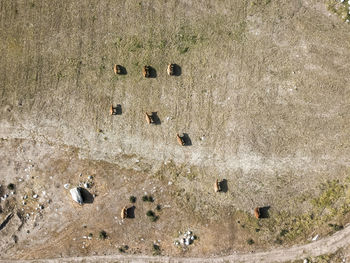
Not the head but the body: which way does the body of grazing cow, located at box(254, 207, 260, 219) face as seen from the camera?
toward the camera

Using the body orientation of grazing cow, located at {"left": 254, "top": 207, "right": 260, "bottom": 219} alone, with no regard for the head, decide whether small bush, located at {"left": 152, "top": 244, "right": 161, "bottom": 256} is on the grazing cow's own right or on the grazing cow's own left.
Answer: on the grazing cow's own right
